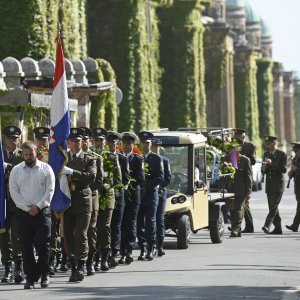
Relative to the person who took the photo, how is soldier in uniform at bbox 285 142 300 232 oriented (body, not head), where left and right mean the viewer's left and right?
facing to the left of the viewer

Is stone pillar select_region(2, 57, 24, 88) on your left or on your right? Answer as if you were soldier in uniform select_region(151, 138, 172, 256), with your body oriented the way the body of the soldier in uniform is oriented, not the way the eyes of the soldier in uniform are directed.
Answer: on your right

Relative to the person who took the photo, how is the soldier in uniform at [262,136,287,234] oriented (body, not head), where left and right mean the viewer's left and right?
facing the viewer and to the left of the viewer

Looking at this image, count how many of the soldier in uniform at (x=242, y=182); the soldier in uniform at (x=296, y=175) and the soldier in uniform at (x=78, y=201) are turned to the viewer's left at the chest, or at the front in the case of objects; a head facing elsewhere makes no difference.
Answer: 2

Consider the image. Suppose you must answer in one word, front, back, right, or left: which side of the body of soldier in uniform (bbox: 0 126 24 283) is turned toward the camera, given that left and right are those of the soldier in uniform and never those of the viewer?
front

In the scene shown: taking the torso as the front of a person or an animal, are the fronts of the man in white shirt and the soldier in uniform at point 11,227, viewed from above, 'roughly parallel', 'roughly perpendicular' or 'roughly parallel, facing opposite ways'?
roughly parallel
